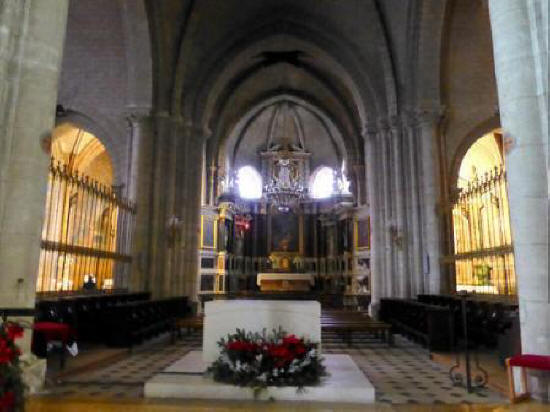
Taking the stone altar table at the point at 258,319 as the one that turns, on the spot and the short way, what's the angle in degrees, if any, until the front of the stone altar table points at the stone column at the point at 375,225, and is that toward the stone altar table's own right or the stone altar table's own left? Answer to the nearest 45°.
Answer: approximately 180°

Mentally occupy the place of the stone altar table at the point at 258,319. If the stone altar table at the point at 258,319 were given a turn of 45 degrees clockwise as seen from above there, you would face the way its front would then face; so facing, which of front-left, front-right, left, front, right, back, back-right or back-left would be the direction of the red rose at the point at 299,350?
left

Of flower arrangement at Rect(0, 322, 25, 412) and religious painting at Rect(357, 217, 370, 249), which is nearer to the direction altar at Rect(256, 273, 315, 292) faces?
the flower arrangement

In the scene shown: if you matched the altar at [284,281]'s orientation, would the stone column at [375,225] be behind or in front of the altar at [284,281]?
in front

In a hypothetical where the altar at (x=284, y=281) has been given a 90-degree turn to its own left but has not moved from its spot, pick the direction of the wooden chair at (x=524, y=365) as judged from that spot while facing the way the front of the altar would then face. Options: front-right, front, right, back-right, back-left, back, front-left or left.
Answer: right

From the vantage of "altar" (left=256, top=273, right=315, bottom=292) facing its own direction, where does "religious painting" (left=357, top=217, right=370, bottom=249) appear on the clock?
The religious painting is roughly at 10 o'clock from the altar.

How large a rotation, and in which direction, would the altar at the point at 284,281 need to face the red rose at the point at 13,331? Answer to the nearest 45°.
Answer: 0° — it already faces it

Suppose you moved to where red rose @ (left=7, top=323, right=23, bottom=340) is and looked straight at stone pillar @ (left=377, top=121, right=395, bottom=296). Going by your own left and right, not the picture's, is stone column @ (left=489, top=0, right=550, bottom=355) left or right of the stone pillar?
right

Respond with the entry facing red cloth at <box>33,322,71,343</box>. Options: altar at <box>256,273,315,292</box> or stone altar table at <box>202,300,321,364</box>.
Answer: the altar

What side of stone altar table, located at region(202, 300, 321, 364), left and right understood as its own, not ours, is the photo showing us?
front

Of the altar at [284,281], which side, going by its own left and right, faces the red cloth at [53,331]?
front

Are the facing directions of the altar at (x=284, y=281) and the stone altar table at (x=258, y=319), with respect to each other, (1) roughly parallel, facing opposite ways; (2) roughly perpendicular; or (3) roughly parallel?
roughly parallel

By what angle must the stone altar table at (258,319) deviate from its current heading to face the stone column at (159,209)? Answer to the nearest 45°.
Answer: approximately 180°

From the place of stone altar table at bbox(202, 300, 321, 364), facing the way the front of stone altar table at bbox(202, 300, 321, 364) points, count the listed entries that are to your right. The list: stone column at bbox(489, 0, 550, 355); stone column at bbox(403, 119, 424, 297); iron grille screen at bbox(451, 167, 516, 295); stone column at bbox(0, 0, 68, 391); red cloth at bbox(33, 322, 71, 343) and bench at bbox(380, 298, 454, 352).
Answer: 2

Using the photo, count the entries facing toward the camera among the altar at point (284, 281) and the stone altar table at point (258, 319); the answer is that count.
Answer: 2

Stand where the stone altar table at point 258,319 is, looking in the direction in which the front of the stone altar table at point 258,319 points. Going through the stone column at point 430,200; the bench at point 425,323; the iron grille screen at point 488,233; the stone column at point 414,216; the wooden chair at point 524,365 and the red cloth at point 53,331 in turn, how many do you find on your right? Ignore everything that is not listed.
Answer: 1

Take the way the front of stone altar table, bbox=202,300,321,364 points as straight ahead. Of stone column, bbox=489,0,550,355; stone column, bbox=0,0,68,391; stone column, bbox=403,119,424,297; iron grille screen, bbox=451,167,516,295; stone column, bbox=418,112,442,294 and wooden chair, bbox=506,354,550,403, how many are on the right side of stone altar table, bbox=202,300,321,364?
1

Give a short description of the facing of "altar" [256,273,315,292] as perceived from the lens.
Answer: facing the viewer
